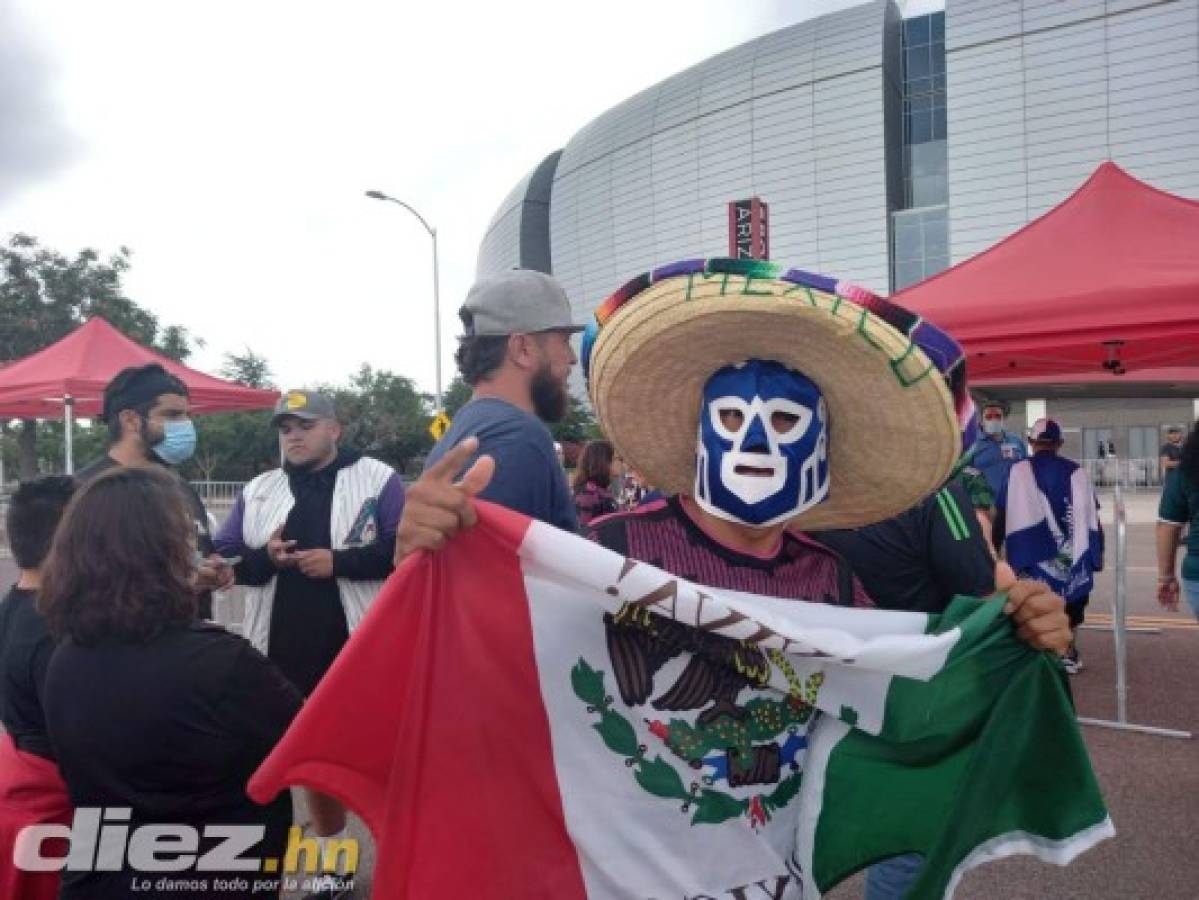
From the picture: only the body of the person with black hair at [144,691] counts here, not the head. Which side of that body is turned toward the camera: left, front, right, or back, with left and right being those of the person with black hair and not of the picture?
back

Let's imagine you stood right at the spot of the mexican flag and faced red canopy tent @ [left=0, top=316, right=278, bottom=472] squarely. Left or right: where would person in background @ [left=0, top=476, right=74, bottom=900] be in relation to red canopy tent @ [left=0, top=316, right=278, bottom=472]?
left

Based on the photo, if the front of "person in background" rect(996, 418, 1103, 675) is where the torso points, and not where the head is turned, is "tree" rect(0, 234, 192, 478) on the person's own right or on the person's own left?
on the person's own left

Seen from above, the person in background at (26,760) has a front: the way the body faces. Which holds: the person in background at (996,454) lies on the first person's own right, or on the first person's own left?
on the first person's own right

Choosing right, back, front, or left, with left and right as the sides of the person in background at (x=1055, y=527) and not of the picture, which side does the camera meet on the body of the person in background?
back

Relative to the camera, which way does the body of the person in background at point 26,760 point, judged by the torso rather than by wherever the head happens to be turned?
away from the camera

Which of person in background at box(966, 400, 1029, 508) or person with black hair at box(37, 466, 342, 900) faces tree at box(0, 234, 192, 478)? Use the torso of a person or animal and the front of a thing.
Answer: the person with black hair

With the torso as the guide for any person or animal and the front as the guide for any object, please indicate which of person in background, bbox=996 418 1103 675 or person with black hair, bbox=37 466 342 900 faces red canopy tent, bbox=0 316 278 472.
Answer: the person with black hair

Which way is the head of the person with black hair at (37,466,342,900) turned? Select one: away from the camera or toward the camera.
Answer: away from the camera

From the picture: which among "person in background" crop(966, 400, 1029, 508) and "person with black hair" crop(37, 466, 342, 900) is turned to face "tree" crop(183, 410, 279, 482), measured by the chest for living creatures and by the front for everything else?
the person with black hair

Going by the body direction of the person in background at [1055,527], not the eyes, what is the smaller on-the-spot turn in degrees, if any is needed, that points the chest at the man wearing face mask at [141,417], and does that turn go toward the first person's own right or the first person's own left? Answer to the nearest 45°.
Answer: approximately 135° to the first person's own left

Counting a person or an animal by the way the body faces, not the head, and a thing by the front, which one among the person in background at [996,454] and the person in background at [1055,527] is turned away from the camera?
the person in background at [1055,527]

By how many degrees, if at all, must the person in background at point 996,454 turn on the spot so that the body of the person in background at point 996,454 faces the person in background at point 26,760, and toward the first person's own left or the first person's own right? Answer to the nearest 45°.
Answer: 0° — they already face them
